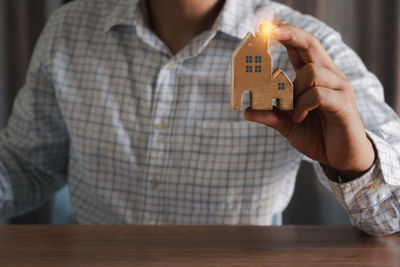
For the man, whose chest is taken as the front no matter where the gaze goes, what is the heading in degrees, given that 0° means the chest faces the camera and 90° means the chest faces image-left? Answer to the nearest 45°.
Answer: approximately 0°
